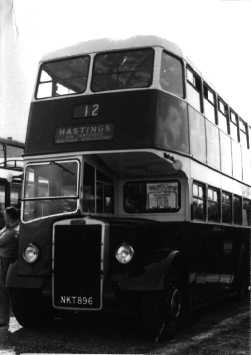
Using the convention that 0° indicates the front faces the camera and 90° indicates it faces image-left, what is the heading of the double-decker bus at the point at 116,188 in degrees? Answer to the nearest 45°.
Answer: approximately 45°

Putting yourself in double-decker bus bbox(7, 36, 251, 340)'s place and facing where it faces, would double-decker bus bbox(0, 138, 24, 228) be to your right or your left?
on your right
